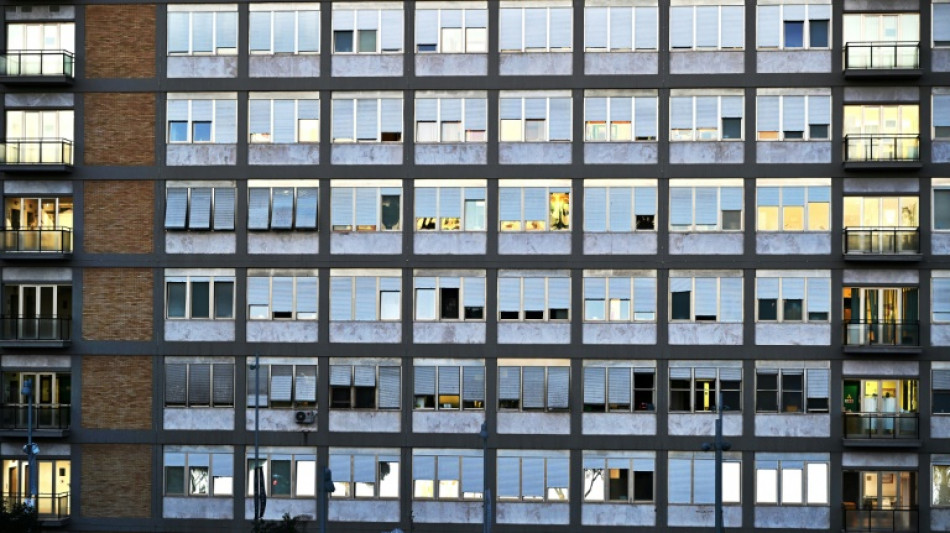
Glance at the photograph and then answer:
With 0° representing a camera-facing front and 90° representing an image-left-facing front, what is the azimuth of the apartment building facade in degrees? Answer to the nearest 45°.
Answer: approximately 0°
